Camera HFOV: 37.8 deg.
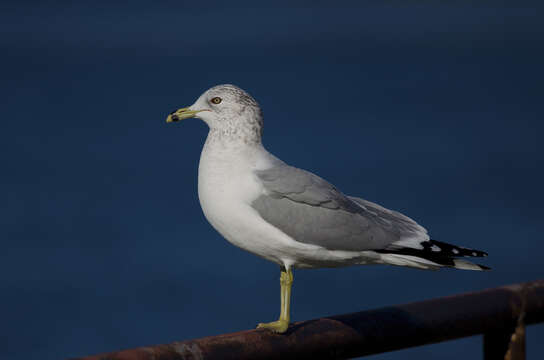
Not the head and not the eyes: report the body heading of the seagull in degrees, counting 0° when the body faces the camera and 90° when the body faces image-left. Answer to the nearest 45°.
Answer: approximately 90°
